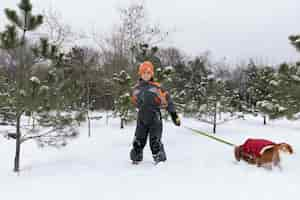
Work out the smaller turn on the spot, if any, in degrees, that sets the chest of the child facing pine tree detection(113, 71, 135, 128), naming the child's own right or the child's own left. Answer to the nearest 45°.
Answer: approximately 180°

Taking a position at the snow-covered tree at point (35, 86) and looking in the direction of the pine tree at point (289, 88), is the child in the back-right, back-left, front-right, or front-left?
front-right

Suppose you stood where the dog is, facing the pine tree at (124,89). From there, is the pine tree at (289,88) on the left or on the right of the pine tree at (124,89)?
right

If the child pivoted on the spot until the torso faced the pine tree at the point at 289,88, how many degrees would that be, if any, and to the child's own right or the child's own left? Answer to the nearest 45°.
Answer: approximately 135° to the child's own left

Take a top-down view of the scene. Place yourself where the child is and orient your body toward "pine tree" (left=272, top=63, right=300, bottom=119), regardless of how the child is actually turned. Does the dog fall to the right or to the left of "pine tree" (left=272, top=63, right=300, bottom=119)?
right

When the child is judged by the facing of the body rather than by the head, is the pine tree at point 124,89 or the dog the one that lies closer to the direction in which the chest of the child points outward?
the dog

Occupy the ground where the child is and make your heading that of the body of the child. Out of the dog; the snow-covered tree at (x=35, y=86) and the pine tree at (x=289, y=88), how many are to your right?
1

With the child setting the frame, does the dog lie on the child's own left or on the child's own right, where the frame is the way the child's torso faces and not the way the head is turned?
on the child's own left

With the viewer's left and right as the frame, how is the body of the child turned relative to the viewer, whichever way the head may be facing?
facing the viewer

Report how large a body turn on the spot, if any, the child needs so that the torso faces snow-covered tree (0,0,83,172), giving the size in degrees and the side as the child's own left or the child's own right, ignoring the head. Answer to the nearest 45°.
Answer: approximately 90° to the child's own right
